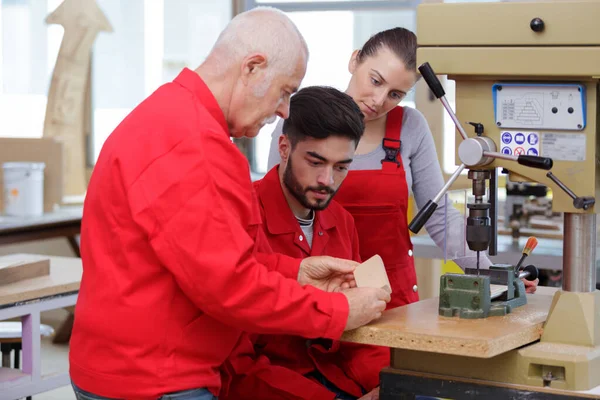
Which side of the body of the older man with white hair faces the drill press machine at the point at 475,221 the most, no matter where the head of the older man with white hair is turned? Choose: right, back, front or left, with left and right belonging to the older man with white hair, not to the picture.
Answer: front

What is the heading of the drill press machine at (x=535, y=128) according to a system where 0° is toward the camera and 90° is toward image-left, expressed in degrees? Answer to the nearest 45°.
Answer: approximately 90°

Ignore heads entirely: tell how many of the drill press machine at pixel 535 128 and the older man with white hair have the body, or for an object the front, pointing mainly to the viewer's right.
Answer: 1

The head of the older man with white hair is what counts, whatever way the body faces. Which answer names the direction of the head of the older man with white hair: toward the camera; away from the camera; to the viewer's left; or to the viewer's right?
to the viewer's right

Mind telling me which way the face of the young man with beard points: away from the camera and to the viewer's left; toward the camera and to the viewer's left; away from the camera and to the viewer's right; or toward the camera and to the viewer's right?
toward the camera and to the viewer's right

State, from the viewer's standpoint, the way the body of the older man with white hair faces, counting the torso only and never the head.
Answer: to the viewer's right

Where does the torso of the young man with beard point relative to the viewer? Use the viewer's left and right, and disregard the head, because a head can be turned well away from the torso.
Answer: facing the viewer and to the right of the viewer
